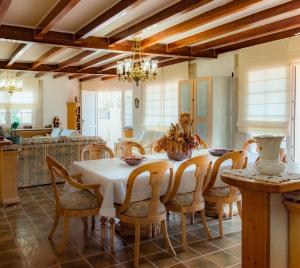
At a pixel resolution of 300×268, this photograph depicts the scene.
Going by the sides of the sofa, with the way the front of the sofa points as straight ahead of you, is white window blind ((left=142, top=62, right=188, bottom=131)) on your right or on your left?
on your right

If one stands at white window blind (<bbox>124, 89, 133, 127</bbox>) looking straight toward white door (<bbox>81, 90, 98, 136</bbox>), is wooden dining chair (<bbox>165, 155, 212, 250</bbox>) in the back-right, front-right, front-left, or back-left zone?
back-left

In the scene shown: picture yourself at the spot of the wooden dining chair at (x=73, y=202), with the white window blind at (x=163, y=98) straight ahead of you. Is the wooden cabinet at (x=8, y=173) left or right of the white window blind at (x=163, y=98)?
left

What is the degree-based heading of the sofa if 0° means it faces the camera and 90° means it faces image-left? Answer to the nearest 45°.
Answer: approximately 180°

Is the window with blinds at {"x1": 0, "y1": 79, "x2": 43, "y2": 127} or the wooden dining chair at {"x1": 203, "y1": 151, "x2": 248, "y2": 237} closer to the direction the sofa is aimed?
the window with blinds

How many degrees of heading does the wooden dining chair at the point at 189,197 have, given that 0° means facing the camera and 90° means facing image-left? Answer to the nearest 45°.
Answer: approximately 135°

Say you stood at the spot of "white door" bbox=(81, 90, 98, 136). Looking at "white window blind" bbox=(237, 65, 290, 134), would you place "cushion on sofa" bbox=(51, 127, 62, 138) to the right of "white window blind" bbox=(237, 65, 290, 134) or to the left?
right

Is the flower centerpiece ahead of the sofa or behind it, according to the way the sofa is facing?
behind

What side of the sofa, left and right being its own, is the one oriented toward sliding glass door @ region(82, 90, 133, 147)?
front

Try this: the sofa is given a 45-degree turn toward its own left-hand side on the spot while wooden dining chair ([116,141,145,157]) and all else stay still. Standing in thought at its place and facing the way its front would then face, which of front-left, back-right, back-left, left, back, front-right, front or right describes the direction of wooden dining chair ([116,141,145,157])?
back

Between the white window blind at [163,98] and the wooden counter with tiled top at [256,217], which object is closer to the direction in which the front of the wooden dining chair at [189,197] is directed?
the white window blind

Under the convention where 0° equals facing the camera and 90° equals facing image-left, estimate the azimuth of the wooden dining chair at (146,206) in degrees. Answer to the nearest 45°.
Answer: approximately 135°
